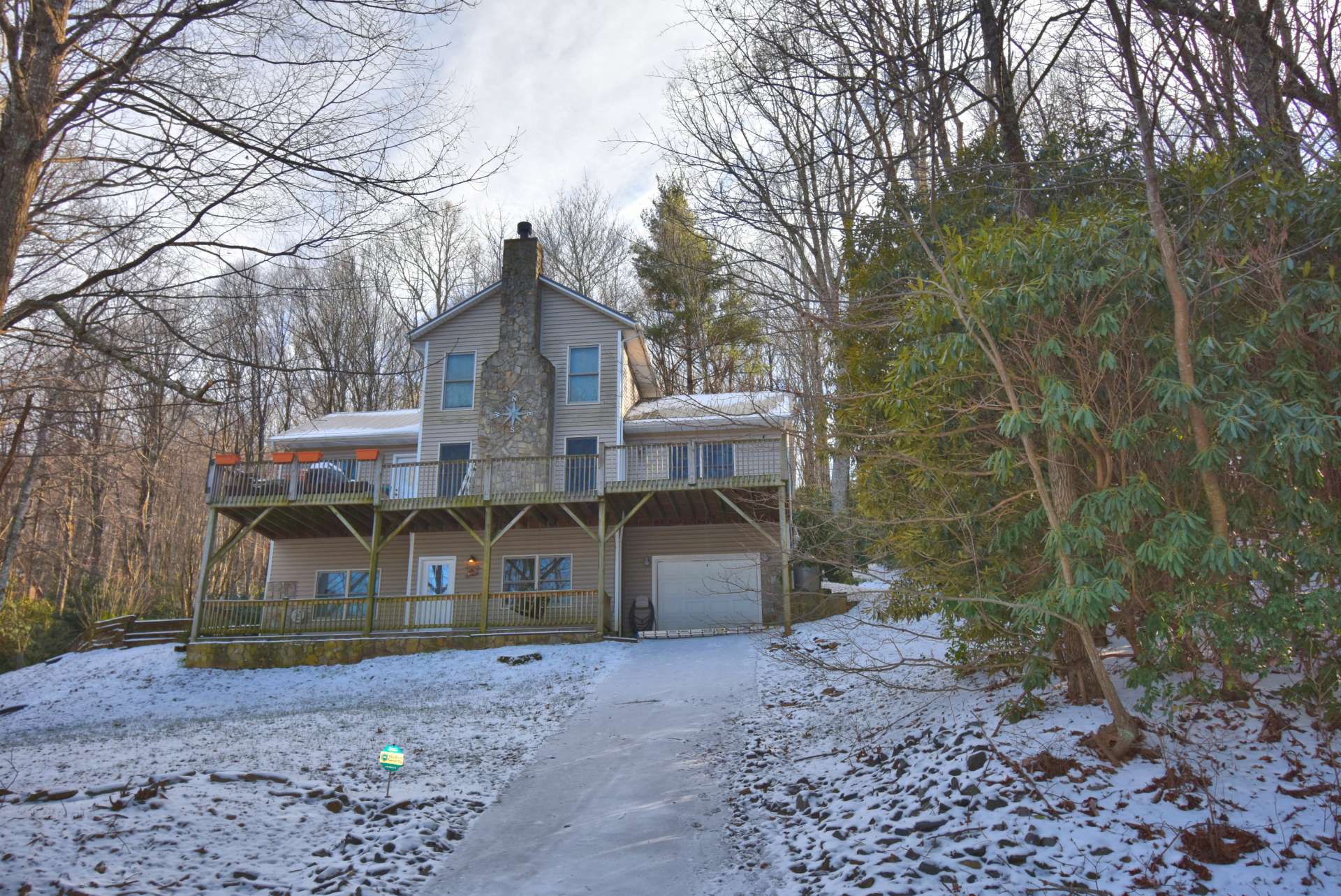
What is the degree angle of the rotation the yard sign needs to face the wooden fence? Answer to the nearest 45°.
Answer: approximately 180°

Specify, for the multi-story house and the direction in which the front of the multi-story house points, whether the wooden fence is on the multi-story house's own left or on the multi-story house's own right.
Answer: on the multi-story house's own right

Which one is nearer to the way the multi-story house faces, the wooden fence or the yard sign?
the yard sign

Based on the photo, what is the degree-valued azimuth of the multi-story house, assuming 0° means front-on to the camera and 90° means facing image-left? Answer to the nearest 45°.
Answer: approximately 0°

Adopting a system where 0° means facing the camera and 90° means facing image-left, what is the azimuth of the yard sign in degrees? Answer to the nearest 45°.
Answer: approximately 0°

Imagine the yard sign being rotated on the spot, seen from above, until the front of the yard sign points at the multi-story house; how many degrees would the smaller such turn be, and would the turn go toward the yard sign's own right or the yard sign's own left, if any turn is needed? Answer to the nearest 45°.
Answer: approximately 180°

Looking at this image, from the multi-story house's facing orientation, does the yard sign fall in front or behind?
in front

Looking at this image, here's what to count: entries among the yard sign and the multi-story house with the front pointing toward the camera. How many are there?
2
